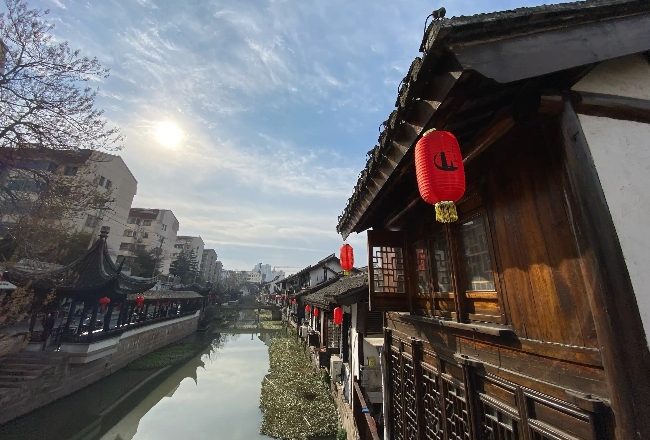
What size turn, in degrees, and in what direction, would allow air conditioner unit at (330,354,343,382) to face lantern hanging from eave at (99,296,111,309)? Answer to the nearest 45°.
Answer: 0° — it already faces it

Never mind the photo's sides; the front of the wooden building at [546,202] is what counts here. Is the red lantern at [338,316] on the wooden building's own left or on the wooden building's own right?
on the wooden building's own right

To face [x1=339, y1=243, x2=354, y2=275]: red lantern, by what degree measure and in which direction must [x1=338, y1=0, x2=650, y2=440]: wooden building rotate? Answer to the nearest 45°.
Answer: approximately 90° to its right

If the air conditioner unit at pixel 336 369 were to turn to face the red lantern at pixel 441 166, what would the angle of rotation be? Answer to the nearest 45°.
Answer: approximately 90° to its left

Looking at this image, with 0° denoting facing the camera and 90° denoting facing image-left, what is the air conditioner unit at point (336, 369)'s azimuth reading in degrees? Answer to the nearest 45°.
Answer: approximately 90°

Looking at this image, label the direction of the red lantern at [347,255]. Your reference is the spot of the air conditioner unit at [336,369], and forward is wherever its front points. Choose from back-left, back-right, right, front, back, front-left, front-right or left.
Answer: left

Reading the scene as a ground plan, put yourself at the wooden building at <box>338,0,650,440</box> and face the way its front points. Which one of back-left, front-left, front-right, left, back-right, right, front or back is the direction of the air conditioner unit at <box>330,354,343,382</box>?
right

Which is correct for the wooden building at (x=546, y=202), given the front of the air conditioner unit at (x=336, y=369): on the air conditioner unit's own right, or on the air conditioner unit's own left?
on the air conditioner unit's own left

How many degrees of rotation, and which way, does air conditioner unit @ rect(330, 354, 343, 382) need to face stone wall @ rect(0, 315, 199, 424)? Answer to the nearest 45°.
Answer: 0° — it already faces it

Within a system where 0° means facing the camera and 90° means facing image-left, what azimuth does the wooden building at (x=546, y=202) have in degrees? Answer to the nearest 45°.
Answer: approximately 45°
